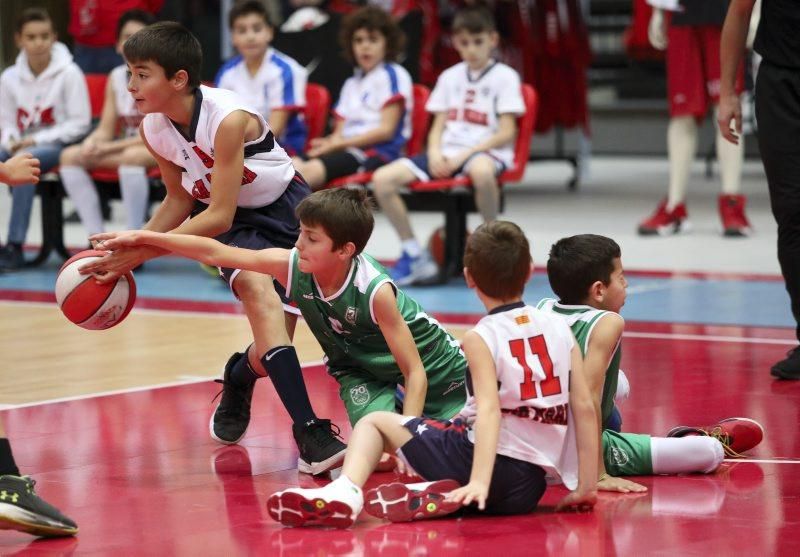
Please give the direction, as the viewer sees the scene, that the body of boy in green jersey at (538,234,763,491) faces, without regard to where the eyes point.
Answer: to the viewer's right

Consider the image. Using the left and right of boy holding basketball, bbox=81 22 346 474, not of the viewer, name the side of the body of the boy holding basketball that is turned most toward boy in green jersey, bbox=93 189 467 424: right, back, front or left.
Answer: left

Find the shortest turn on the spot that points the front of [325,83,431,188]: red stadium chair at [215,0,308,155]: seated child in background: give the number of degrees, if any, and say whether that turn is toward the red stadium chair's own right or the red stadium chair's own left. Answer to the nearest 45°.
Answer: approximately 45° to the red stadium chair's own right

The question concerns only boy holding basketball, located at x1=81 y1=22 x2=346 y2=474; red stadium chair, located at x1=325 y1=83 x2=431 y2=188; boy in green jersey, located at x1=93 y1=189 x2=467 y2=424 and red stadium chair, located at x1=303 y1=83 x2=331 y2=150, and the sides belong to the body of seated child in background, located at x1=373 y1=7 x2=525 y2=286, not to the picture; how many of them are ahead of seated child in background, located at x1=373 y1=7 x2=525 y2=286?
2

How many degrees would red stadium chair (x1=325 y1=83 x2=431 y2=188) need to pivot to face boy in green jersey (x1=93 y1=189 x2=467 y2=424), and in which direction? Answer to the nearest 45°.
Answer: approximately 45° to its left

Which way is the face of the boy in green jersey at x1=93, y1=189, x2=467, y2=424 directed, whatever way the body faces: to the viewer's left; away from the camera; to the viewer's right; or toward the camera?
to the viewer's left

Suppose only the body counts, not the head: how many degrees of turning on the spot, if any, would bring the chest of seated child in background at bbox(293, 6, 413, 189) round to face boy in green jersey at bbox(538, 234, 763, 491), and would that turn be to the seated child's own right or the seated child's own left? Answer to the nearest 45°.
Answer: approximately 45° to the seated child's own left

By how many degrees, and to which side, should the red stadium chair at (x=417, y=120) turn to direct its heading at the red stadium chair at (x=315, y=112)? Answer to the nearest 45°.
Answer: approximately 45° to its right

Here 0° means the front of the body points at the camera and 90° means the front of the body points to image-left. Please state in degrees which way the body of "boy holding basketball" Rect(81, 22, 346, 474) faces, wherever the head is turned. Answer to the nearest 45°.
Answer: approximately 45°

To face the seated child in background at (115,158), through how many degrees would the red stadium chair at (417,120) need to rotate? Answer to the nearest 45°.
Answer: approximately 45° to its right
